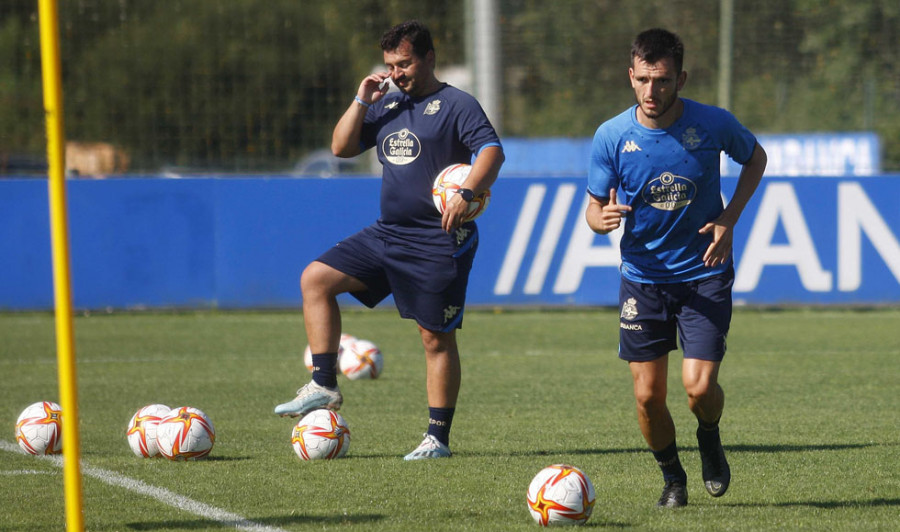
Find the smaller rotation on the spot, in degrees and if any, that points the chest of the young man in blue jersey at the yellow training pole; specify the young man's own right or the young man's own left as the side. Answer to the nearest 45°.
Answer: approximately 45° to the young man's own right

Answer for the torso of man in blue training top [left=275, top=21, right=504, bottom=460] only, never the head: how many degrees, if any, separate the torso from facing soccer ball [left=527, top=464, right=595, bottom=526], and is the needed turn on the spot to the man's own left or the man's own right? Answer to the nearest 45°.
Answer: approximately 45° to the man's own left

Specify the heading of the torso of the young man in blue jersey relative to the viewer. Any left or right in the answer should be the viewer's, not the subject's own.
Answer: facing the viewer

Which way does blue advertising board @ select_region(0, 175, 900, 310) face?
toward the camera

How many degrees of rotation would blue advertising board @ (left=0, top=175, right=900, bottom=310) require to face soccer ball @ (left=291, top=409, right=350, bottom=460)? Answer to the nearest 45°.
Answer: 0° — it already faces it

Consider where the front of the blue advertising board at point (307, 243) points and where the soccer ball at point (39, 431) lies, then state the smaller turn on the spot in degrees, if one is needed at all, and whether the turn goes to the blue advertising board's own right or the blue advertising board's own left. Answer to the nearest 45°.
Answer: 0° — it already faces it

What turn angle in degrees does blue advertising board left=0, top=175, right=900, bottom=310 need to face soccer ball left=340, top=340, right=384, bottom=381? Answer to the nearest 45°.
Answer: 0° — it already faces it

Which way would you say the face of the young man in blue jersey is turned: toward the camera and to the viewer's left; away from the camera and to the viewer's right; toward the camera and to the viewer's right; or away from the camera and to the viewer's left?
toward the camera and to the viewer's left

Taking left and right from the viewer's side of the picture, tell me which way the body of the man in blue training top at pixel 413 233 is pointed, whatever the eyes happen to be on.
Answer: facing the viewer and to the left of the viewer

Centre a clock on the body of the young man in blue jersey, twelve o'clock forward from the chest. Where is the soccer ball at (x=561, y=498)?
The soccer ball is roughly at 1 o'clock from the young man in blue jersey.

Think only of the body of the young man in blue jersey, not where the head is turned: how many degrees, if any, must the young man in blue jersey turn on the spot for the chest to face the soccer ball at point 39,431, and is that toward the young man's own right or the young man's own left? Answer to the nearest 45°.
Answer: approximately 90° to the young man's own right

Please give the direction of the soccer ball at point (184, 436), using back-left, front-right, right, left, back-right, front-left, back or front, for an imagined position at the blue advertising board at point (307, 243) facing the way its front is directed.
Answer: front
